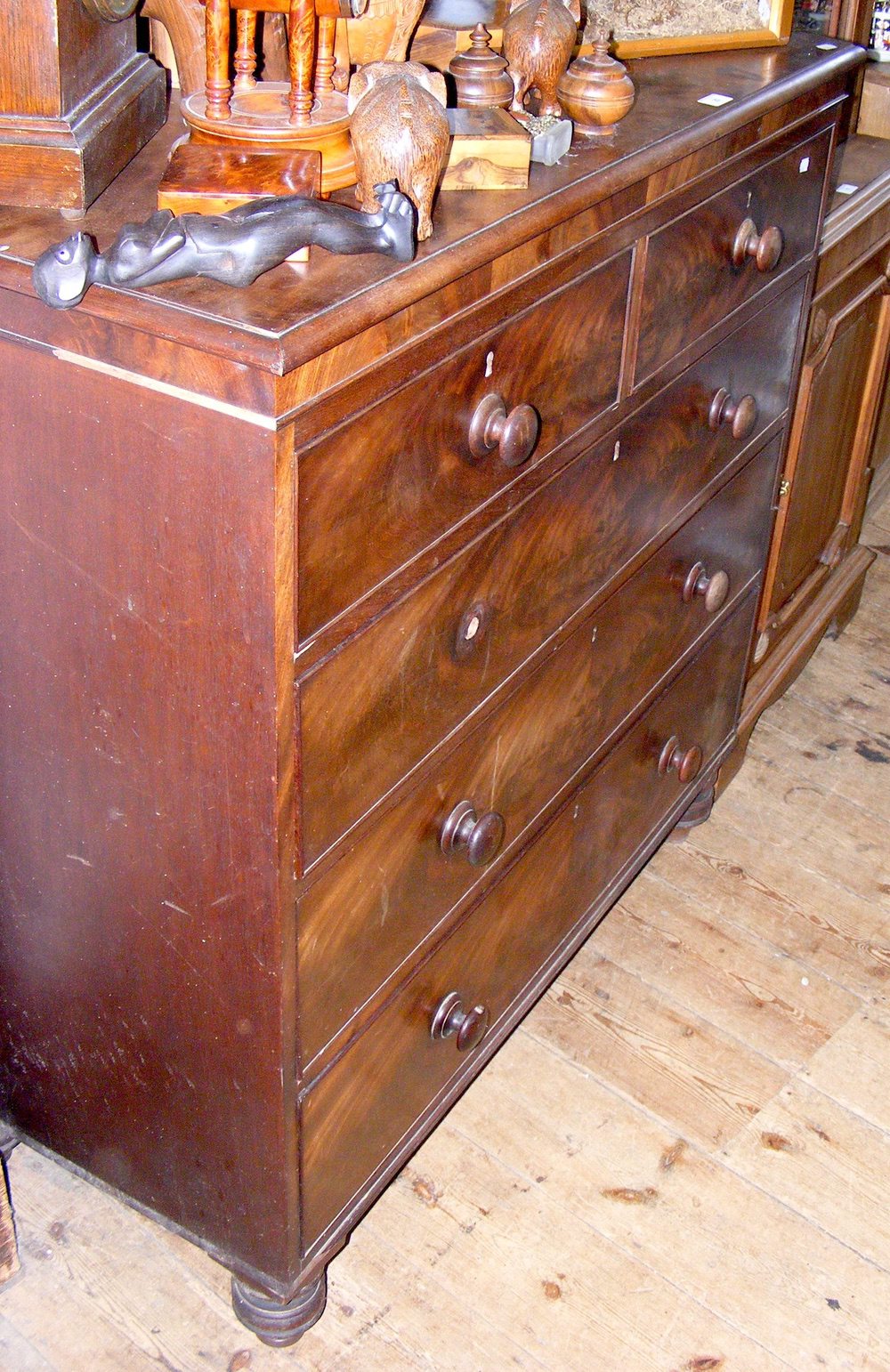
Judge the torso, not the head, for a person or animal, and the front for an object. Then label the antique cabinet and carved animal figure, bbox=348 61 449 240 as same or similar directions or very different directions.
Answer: very different directions

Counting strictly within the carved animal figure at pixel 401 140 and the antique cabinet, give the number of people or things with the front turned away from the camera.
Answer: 1

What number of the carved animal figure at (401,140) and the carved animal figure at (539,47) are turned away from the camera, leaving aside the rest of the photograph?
2

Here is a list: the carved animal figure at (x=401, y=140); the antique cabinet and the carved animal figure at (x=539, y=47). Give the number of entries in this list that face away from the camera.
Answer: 2

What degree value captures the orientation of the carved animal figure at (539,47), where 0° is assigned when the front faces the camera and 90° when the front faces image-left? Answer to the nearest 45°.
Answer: approximately 180°

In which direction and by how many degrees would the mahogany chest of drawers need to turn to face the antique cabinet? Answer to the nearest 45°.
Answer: approximately 90° to its left

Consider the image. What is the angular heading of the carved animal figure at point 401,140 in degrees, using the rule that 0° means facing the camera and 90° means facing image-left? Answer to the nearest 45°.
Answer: approximately 180°
